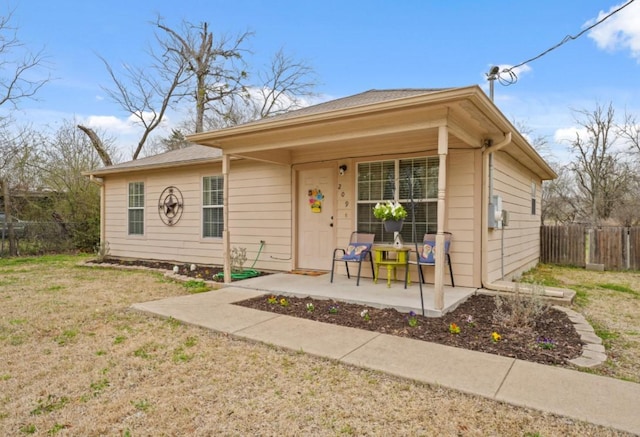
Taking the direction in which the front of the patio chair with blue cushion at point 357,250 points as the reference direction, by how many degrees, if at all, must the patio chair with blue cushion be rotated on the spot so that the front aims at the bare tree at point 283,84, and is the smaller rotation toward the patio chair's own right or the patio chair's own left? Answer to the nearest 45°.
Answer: approximately 135° to the patio chair's own right

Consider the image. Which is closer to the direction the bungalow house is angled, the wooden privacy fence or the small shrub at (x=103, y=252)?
the small shrub

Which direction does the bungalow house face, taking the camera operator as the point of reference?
facing the viewer and to the left of the viewer

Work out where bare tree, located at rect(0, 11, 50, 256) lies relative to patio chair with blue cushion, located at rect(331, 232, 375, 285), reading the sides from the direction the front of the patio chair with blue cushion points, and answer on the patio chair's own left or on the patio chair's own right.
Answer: on the patio chair's own right

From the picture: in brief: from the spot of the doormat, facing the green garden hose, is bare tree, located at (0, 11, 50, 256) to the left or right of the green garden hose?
right

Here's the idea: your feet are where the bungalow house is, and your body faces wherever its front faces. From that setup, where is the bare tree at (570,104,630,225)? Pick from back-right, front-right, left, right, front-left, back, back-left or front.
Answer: back

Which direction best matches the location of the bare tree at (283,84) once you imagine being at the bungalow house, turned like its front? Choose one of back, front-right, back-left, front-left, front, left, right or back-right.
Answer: back-right

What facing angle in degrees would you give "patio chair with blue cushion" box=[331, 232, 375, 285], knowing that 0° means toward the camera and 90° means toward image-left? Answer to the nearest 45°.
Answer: approximately 45°
